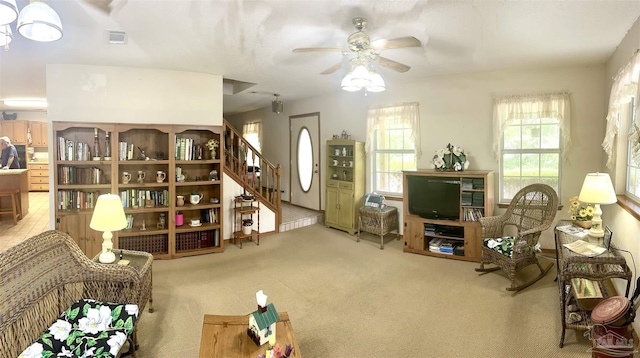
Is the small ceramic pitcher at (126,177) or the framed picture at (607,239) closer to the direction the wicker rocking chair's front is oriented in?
the small ceramic pitcher

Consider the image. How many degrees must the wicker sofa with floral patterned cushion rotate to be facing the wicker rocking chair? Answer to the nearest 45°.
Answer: approximately 45° to its left

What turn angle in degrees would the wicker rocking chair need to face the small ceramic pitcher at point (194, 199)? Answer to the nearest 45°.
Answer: approximately 45° to its right

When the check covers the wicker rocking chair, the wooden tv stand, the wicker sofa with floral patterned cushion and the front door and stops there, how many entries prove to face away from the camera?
0

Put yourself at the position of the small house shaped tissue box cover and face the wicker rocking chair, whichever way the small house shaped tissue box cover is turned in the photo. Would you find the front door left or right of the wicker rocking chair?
left

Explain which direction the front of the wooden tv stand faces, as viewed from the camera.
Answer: facing the viewer and to the left of the viewer

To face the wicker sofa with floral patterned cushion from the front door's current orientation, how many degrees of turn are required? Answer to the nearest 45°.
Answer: approximately 45° to its left

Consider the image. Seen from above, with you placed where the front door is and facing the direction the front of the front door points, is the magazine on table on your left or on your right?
on your left

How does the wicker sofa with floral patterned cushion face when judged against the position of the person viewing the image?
facing the viewer and to the right of the viewer

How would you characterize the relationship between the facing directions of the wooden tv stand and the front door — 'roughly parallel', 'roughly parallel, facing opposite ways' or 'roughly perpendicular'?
roughly parallel

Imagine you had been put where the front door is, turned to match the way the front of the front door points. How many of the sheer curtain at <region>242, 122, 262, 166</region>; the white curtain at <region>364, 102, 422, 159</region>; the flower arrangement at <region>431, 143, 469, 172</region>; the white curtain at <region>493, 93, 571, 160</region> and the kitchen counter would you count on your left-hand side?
3

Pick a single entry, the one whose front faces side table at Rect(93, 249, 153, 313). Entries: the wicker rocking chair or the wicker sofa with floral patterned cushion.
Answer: the wicker rocking chair

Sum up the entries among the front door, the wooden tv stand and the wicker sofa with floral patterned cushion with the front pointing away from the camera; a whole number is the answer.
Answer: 0

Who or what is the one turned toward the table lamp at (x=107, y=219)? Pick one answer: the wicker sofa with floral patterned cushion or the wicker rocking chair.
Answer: the wicker rocking chair

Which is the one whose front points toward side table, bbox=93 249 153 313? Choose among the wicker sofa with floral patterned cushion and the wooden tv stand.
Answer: the wooden tv stand

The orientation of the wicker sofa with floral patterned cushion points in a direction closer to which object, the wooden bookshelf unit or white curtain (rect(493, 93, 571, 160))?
the white curtain

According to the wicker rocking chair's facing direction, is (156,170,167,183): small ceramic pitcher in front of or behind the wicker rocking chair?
in front

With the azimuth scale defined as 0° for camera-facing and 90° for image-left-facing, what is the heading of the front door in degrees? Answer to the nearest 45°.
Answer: approximately 45°

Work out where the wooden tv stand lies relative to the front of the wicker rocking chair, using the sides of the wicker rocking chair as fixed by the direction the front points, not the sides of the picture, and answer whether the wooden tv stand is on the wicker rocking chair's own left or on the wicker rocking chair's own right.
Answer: on the wicker rocking chair's own right
